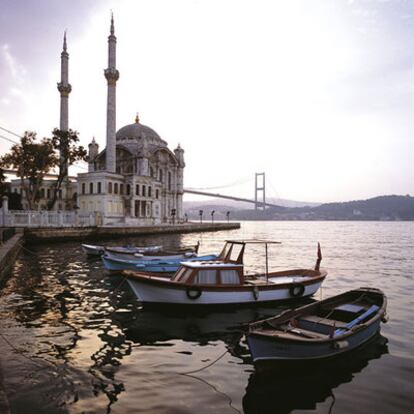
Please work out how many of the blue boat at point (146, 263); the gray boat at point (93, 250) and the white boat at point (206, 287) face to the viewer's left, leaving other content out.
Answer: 3

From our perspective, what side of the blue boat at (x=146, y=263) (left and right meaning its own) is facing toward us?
left

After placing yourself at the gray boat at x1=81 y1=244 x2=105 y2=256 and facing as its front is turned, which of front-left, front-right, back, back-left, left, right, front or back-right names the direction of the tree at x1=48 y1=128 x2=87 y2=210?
right

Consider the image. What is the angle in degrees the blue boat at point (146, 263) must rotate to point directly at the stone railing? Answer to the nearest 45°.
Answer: approximately 45° to its right

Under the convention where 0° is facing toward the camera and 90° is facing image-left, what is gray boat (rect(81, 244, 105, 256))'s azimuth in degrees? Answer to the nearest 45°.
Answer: approximately 90°

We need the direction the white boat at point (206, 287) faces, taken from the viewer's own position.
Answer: facing to the left of the viewer

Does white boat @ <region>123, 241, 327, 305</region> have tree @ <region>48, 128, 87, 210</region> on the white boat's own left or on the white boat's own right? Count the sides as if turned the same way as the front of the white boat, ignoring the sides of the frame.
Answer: on the white boat's own right

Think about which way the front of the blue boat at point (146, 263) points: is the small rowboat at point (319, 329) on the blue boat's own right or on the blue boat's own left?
on the blue boat's own left

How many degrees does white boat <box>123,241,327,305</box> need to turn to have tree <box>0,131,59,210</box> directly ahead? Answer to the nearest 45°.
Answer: approximately 45° to its right
